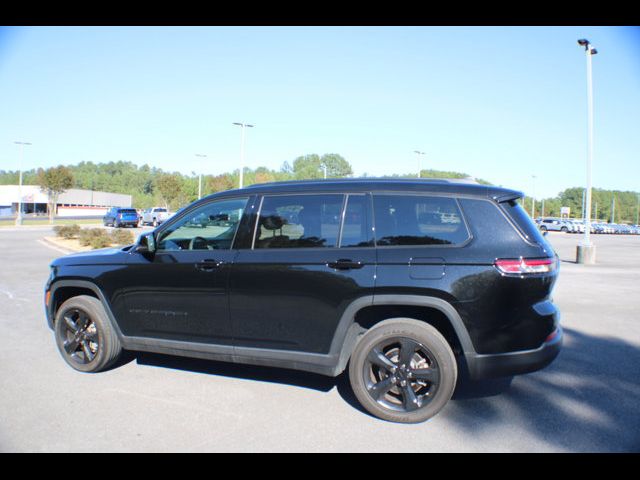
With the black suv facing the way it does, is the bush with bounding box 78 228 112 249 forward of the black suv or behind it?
forward

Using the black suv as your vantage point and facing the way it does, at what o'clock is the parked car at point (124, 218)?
The parked car is roughly at 1 o'clock from the black suv.

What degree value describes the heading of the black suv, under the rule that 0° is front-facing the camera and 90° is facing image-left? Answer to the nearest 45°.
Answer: approximately 135°

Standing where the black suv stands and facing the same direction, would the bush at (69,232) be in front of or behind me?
in front

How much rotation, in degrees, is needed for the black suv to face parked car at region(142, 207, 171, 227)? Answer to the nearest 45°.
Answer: approximately 45° to its right
